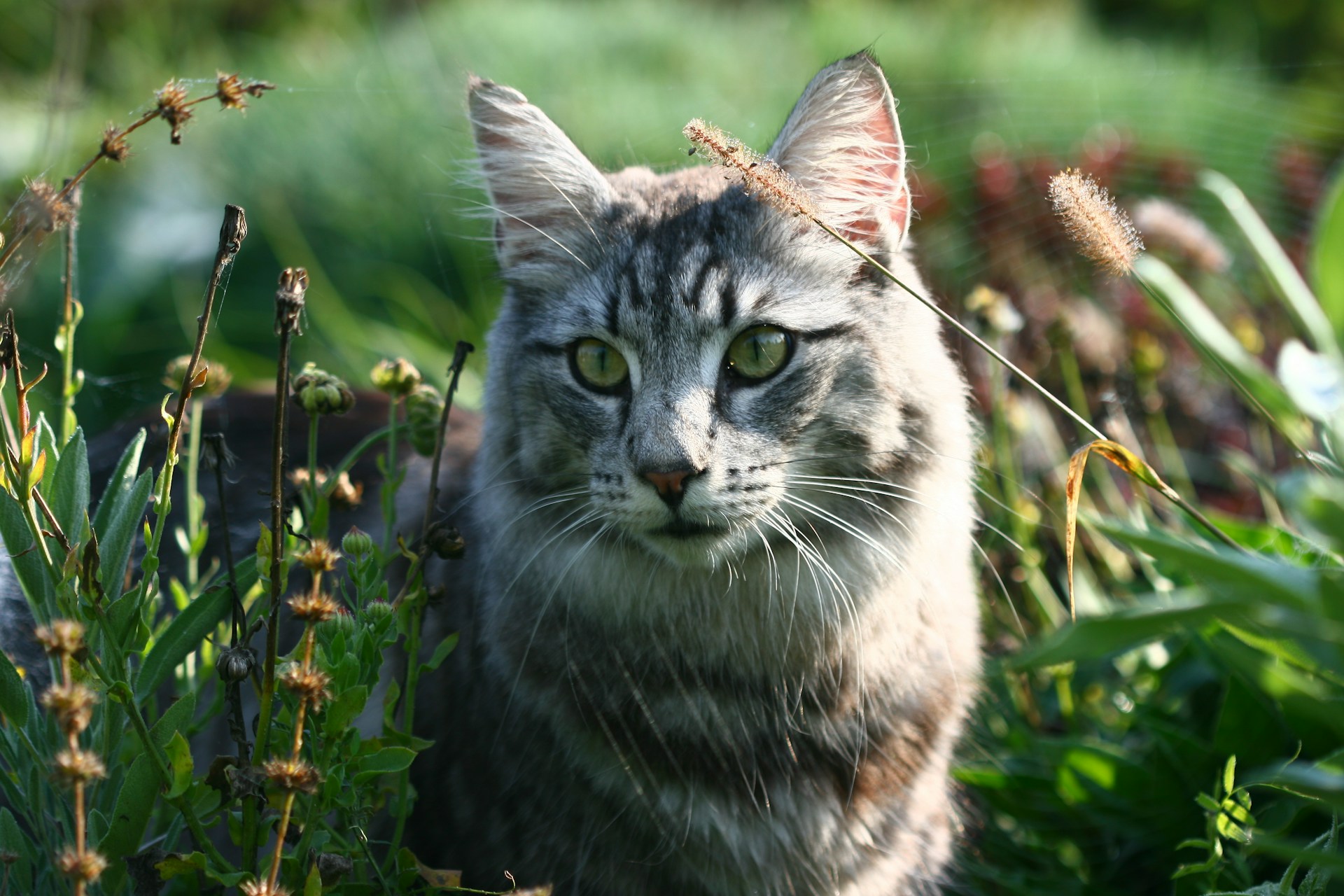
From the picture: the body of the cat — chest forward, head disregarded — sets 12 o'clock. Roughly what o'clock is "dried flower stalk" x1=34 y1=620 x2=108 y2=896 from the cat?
The dried flower stalk is roughly at 1 o'clock from the cat.

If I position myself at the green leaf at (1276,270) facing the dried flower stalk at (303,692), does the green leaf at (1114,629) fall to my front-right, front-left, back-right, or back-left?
front-left

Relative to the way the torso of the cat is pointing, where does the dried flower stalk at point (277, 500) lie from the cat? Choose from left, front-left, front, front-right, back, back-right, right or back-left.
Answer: front-right

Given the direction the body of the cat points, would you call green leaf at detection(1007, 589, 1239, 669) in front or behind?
in front

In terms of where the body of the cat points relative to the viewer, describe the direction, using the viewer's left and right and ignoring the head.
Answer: facing the viewer
